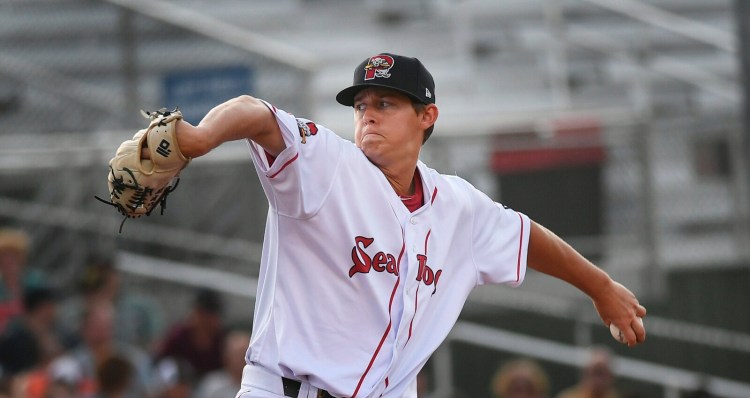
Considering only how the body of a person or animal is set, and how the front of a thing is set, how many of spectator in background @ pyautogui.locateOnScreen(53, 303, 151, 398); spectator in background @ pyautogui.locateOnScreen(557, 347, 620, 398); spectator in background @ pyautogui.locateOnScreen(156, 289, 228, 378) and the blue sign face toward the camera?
4

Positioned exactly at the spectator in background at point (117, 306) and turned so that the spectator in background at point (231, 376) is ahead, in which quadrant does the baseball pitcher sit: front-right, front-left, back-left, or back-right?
front-right

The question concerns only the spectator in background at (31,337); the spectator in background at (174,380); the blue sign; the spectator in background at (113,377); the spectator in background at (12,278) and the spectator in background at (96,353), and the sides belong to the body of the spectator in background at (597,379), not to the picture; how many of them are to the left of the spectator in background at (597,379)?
0

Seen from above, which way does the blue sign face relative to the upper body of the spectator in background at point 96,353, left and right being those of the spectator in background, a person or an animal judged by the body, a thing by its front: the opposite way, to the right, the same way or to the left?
the same way

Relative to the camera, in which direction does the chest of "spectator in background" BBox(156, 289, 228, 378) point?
toward the camera

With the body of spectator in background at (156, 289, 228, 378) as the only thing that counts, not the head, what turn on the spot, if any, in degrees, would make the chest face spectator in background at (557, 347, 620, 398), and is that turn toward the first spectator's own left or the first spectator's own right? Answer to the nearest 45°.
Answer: approximately 90° to the first spectator's own left

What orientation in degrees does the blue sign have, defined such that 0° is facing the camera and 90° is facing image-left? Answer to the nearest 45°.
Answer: approximately 0°

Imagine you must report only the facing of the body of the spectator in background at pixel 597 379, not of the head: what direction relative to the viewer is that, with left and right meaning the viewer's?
facing the viewer

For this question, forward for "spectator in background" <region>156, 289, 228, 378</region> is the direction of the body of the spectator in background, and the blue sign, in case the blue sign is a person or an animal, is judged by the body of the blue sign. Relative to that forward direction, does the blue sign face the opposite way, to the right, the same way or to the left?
the same way

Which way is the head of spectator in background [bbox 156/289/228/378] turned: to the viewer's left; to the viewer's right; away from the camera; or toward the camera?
toward the camera

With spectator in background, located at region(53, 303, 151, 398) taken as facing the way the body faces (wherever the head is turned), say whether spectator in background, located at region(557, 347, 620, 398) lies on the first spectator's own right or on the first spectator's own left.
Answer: on the first spectator's own left

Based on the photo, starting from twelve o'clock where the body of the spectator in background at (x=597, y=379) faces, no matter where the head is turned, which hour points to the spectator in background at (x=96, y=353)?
the spectator in background at (x=96, y=353) is roughly at 2 o'clock from the spectator in background at (x=597, y=379).
